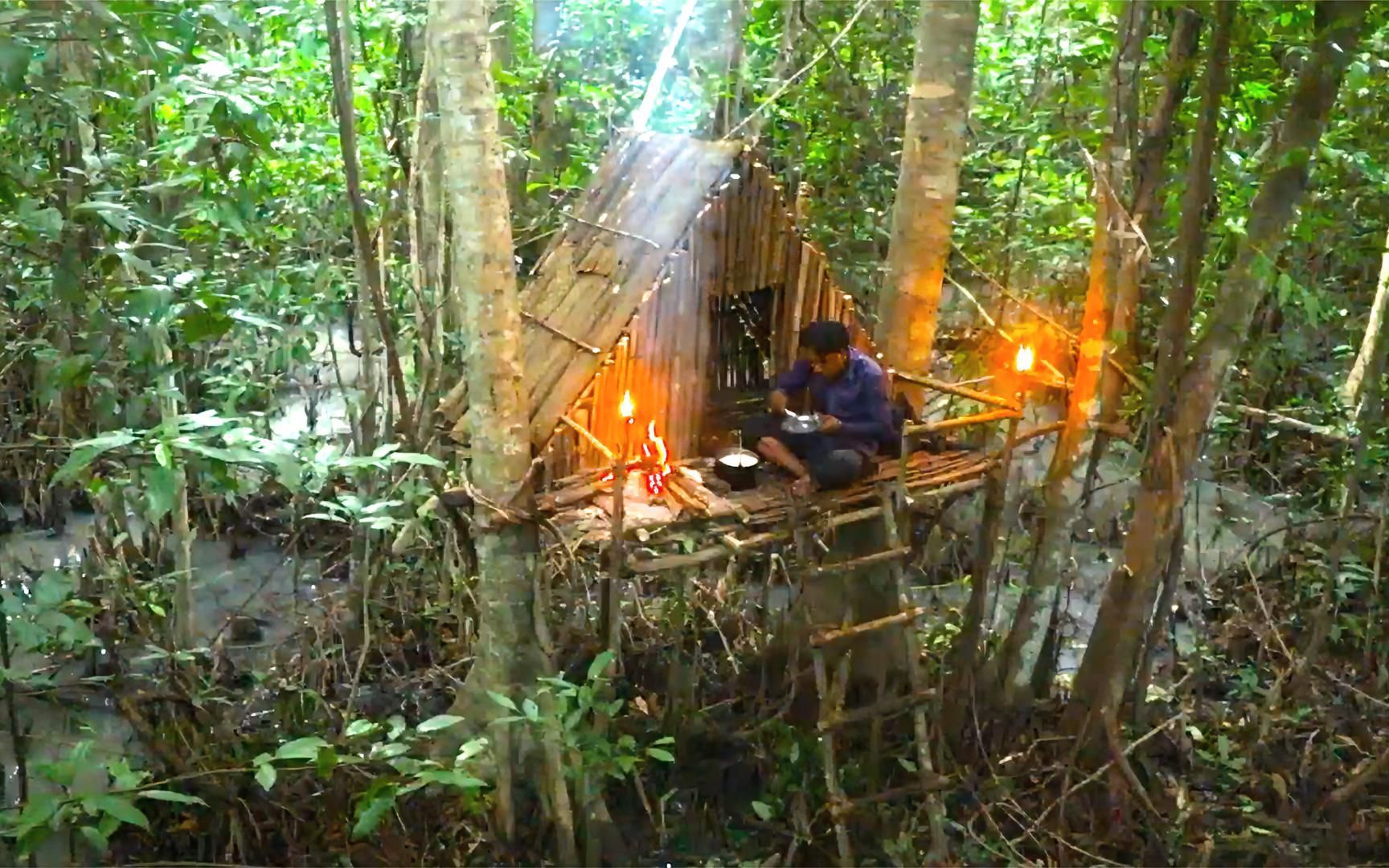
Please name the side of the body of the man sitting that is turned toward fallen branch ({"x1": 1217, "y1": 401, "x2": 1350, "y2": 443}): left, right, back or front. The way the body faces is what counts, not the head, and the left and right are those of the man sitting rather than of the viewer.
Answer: back

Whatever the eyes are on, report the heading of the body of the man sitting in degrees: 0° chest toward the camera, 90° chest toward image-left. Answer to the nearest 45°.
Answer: approximately 45°

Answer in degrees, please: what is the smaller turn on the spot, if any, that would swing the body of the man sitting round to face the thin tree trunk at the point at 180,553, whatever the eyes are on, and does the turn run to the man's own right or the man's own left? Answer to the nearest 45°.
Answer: approximately 45° to the man's own right

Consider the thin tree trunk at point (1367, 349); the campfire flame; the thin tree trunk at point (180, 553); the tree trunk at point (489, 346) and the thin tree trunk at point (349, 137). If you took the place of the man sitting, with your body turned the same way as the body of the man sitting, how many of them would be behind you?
1

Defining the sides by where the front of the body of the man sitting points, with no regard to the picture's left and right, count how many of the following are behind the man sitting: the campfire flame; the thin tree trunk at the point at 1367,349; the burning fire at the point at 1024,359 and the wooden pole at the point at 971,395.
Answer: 3

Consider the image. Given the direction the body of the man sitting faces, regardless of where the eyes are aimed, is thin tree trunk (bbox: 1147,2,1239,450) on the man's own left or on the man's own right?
on the man's own left

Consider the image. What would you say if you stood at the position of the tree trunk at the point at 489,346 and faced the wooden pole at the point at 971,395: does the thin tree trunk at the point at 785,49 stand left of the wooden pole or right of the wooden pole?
left

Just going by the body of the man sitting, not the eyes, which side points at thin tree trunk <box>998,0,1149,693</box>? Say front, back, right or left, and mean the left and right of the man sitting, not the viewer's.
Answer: back

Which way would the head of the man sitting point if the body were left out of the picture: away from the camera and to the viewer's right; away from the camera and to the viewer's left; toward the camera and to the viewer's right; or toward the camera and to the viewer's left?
toward the camera and to the viewer's left

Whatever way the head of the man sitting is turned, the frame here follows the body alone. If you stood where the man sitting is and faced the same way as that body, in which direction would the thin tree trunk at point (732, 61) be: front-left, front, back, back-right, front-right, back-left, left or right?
back-right

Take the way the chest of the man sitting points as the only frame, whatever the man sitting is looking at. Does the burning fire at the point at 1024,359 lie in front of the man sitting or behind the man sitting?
behind

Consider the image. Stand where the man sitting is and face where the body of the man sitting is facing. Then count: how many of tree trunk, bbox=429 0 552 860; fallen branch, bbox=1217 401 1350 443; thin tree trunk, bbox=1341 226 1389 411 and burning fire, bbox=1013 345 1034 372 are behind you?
3

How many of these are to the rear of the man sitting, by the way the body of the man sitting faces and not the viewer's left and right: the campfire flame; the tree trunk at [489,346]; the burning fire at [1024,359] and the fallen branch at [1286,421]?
2

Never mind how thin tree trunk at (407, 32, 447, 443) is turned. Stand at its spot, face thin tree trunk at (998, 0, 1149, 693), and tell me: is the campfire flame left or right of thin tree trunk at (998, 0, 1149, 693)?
right
